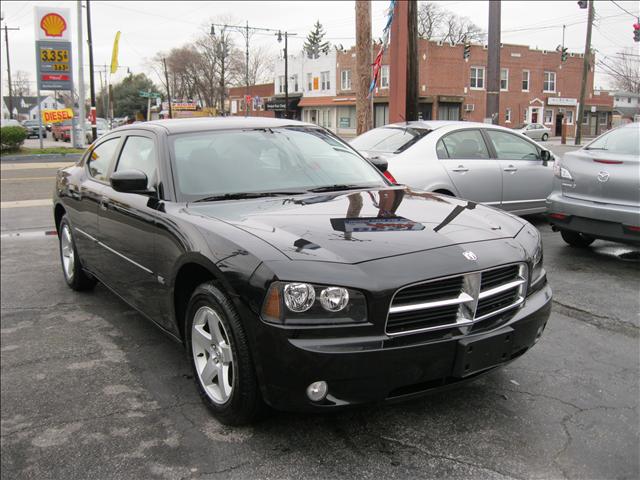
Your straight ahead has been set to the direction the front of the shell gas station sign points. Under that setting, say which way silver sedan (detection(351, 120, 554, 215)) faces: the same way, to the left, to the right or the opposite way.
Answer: to the left

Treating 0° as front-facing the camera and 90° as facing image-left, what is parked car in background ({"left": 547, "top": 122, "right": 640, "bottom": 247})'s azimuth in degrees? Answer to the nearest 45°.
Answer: approximately 225°

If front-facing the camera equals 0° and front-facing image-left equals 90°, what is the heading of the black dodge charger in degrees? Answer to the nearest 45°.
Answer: approximately 315°

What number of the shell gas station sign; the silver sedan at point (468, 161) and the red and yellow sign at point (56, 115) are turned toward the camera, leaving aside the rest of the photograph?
2

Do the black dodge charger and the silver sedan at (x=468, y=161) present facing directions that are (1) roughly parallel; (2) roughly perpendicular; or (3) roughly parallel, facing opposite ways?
roughly perpendicular

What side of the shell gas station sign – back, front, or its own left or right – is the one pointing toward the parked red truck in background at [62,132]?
back

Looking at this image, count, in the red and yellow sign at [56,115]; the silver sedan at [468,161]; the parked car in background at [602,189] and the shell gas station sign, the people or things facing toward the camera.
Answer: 2
